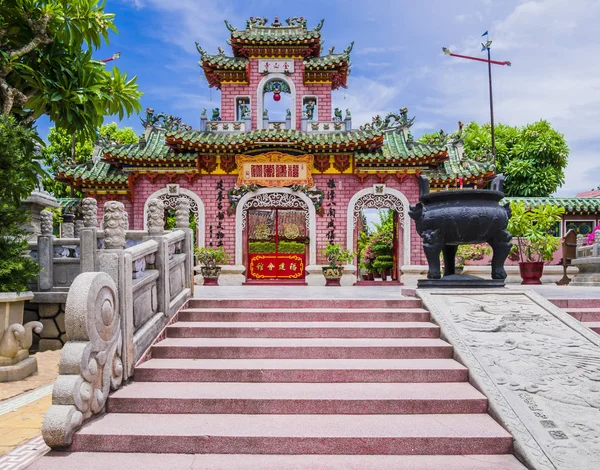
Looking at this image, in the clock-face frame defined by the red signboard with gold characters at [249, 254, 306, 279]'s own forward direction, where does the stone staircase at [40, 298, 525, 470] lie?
The stone staircase is roughly at 12 o'clock from the red signboard with gold characters.

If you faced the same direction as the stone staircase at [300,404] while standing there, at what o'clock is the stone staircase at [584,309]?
the stone staircase at [584,309] is roughly at 8 o'clock from the stone staircase at [300,404].

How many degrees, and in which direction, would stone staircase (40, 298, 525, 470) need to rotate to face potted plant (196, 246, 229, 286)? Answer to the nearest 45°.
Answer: approximately 180°

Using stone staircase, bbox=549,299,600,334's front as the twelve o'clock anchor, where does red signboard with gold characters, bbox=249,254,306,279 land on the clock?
The red signboard with gold characters is roughly at 4 o'clock from the stone staircase.

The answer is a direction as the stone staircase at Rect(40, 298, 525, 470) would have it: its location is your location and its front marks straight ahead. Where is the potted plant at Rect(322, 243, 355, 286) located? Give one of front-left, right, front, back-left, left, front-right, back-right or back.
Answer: back

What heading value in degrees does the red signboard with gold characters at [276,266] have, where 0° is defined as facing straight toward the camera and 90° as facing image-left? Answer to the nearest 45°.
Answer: approximately 0°

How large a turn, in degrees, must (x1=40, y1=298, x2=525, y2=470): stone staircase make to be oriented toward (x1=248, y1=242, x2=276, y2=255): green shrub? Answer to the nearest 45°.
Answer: approximately 180°

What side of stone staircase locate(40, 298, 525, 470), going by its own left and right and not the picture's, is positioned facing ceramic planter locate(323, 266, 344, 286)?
back
